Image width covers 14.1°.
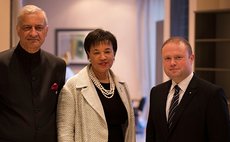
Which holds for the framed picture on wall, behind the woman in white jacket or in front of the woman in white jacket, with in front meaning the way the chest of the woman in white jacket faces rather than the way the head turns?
behind

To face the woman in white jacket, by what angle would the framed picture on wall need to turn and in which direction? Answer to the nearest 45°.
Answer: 0° — it already faces them

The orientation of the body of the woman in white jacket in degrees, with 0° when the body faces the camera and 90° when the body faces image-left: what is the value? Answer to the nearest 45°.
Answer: approximately 315°

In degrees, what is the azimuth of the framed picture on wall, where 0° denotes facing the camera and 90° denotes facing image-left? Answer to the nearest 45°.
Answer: approximately 0°
